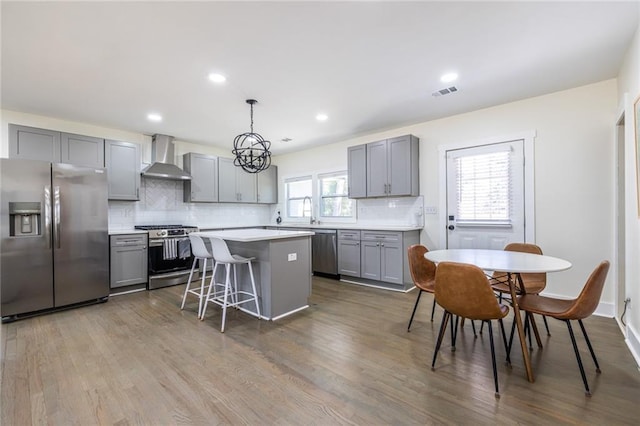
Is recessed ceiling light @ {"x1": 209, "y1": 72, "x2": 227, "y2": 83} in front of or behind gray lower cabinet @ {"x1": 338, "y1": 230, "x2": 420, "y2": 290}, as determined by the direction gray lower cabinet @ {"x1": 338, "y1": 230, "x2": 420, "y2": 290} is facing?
in front

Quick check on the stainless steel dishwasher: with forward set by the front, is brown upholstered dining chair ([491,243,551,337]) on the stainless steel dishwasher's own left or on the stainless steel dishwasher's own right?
on the stainless steel dishwasher's own left

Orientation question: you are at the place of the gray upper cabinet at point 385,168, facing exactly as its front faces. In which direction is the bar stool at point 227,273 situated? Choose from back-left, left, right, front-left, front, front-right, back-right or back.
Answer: front

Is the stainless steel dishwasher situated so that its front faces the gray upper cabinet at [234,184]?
no

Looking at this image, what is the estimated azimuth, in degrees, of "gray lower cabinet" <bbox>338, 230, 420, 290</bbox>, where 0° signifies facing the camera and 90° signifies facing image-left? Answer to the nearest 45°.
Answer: approximately 45°

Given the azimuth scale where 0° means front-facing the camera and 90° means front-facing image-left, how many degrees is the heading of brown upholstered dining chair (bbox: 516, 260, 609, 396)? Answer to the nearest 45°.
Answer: approximately 90°

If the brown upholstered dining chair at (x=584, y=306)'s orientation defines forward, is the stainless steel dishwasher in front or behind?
in front

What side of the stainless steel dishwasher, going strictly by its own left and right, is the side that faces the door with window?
left

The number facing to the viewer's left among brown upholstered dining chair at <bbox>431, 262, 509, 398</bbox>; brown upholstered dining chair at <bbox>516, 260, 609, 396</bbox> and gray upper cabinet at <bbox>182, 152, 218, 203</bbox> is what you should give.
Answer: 1

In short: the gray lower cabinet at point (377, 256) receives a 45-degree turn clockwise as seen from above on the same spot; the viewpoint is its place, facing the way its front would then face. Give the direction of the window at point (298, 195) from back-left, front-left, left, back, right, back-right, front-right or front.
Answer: front-right

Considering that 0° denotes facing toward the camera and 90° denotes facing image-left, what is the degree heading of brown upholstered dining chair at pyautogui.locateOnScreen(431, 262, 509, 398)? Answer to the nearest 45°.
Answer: approximately 225°

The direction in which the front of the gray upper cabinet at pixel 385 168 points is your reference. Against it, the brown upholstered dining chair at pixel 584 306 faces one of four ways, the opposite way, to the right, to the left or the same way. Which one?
to the right

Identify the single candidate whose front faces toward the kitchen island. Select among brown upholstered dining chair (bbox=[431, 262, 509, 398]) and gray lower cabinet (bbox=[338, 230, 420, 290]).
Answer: the gray lower cabinet

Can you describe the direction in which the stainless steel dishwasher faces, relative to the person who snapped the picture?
facing the viewer and to the left of the viewer

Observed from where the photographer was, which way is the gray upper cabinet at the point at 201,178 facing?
facing the viewer and to the right of the viewer

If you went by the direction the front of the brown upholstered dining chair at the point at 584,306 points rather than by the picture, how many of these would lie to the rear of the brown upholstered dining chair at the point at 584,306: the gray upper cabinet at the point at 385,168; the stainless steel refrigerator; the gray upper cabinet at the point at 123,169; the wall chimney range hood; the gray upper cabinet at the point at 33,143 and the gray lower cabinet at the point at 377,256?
0

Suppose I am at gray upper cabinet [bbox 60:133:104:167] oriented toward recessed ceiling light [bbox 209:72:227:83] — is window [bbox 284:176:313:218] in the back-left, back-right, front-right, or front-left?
front-left

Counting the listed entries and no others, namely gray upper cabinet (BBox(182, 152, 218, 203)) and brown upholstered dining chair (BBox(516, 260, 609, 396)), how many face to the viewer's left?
1

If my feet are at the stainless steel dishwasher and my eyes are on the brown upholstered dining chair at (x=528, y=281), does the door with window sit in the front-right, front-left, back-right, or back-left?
front-left
